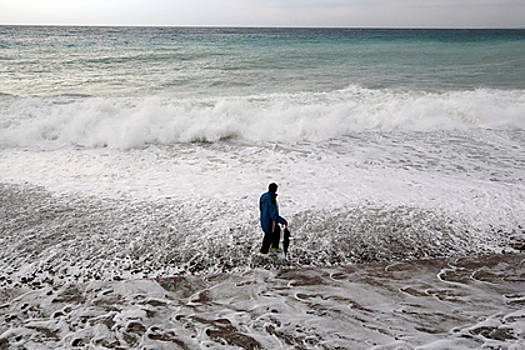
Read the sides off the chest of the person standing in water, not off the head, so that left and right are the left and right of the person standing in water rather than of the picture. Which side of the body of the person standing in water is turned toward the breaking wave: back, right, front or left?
left

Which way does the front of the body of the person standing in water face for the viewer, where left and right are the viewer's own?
facing to the right of the viewer
